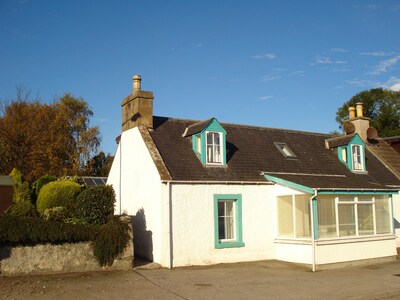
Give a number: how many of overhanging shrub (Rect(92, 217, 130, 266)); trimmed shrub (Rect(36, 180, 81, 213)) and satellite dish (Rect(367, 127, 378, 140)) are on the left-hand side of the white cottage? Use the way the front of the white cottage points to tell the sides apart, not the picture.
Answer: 1

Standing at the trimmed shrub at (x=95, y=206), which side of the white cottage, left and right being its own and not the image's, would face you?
right

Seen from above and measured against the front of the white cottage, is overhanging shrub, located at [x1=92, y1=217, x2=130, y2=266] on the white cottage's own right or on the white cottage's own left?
on the white cottage's own right

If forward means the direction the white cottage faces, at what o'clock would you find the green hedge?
The green hedge is roughly at 3 o'clock from the white cottage.

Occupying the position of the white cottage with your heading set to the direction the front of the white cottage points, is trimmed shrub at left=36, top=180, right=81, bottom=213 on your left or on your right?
on your right

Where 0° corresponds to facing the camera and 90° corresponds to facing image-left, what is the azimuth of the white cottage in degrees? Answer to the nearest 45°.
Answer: approximately 315°

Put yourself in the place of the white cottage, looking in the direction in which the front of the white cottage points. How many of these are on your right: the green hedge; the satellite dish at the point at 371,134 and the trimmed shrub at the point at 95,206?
2

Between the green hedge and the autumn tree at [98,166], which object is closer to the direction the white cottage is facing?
the green hedge
